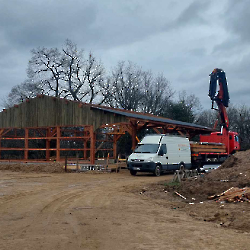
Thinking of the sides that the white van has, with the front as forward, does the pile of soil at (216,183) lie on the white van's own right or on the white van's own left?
on the white van's own left

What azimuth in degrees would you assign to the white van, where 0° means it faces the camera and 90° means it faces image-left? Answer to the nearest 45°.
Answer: approximately 45°

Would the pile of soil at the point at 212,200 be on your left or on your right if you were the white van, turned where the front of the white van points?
on your left
